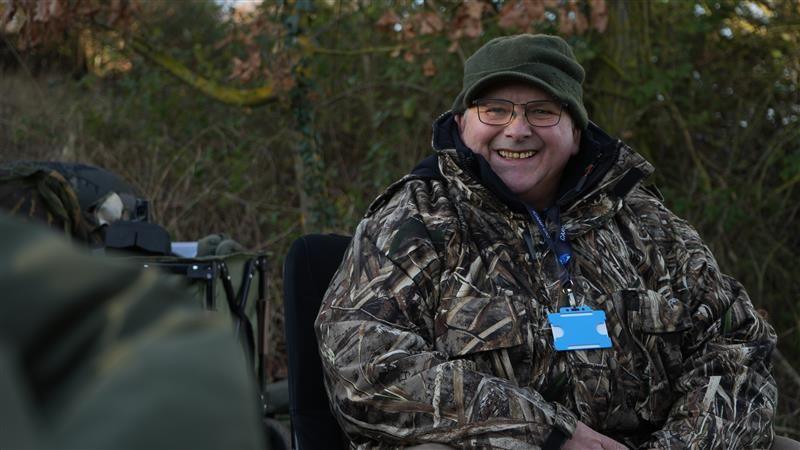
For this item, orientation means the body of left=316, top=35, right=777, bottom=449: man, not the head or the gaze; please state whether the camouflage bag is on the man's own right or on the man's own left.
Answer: on the man's own right

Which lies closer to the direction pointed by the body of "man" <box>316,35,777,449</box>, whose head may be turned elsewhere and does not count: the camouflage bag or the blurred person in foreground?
the blurred person in foreground

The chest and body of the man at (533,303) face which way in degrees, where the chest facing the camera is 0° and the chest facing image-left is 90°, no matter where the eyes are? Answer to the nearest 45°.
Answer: approximately 0°
